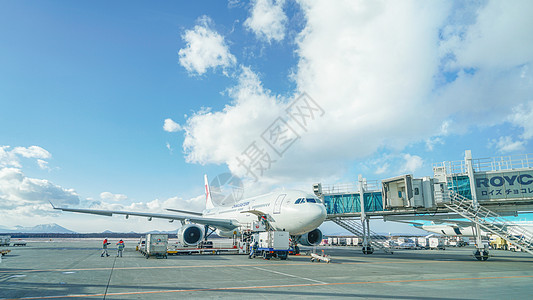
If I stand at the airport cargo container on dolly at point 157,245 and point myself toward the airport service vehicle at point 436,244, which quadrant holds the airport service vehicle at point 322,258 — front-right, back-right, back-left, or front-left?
front-right

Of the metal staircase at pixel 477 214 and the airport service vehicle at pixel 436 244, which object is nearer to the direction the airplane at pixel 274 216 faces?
the metal staircase

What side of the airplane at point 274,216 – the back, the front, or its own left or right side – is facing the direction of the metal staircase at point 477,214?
front

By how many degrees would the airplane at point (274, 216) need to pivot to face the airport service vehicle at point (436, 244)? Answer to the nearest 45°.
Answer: approximately 90° to its left

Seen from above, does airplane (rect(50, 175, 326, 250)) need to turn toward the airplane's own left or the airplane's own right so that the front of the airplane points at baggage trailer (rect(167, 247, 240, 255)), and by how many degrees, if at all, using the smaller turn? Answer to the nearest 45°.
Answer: approximately 45° to the airplane's own right

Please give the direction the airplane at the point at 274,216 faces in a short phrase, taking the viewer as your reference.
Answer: facing the viewer and to the right of the viewer

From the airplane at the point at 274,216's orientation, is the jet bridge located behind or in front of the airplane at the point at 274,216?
in front

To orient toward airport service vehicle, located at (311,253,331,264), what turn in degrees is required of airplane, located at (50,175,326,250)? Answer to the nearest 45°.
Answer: approximately 45° to its right

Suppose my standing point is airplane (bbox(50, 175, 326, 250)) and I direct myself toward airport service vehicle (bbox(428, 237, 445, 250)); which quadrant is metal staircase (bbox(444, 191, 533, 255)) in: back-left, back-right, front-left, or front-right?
front-right

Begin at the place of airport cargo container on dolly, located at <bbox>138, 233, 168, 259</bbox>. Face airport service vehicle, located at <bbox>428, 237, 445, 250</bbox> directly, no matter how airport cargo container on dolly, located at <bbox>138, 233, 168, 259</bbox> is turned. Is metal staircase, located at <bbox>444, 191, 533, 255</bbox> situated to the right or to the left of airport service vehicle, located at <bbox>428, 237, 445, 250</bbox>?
right
